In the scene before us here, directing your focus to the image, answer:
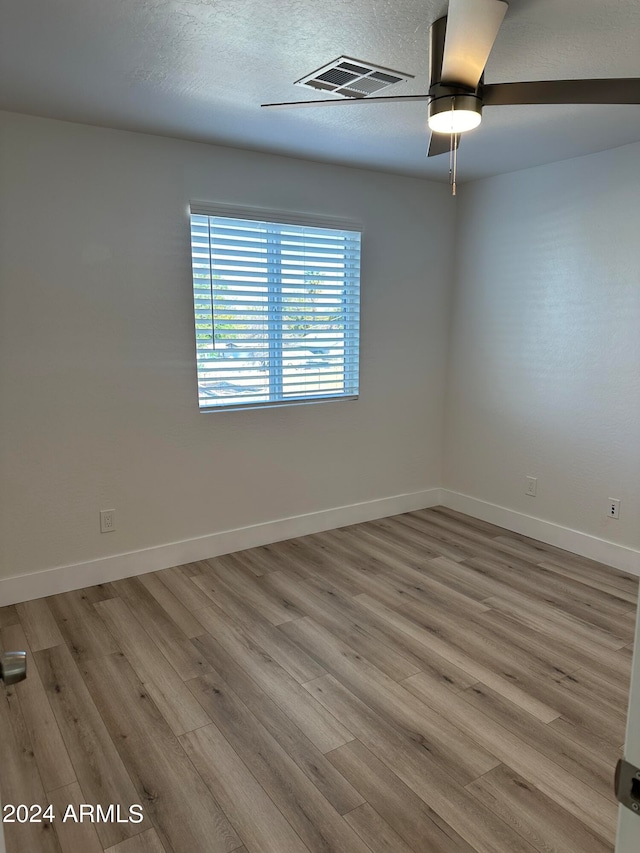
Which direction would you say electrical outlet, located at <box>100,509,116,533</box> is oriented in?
toward the camera

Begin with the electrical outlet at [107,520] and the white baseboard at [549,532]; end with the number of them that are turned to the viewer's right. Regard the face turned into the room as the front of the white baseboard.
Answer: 0

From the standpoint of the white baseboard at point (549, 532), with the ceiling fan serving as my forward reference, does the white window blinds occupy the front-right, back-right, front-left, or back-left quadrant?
front-right

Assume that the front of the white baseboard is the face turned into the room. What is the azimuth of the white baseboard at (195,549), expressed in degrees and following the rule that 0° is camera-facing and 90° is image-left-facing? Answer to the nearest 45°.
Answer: approximately 315°

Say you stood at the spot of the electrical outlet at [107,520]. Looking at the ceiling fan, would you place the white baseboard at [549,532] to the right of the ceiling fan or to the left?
left

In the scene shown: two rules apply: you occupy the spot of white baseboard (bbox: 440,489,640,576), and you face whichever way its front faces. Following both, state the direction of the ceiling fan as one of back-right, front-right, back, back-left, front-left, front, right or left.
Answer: front-left

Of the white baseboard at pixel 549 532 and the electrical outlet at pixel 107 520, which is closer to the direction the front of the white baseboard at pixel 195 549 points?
the white baseboard

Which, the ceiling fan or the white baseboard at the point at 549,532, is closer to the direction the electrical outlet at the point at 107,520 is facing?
the ceiling fan

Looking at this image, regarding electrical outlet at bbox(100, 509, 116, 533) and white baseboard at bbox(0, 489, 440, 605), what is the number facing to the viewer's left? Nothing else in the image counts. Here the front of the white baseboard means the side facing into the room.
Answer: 0
